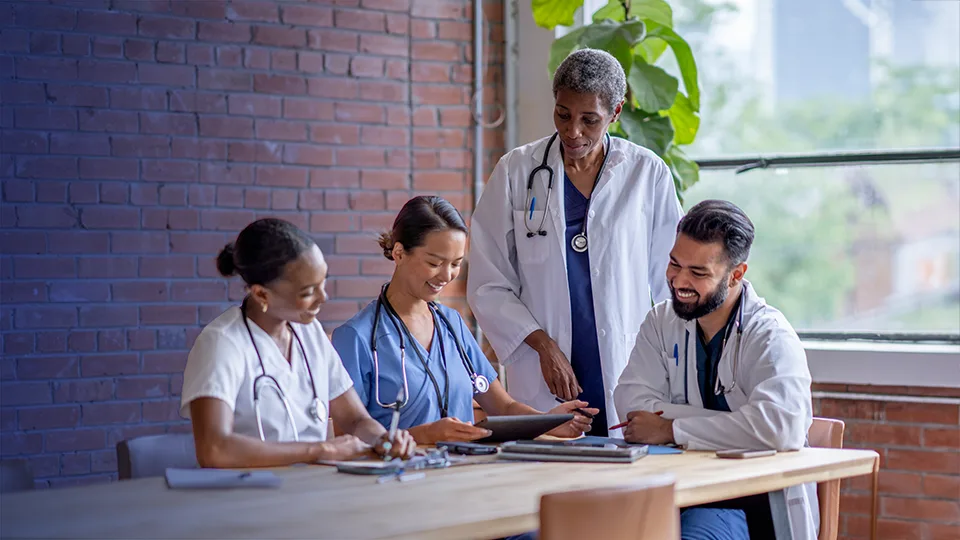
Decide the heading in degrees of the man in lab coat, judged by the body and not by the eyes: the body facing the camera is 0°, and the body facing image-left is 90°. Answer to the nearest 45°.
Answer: approximately 45°

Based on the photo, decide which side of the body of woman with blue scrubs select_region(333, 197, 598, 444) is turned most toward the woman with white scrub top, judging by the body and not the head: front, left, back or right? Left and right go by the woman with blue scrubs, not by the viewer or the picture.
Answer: right

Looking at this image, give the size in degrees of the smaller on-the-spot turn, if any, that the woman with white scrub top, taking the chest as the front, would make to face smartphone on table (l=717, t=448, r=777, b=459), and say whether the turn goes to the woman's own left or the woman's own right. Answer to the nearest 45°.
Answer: approximately 45° to the woman's own left

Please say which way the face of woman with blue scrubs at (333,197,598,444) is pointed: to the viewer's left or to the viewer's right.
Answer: to the viewer's right

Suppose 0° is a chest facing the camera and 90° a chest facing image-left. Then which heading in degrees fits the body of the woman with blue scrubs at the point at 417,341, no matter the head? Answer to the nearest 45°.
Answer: approximately 315°

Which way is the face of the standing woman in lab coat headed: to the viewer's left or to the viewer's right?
to the viewer's left

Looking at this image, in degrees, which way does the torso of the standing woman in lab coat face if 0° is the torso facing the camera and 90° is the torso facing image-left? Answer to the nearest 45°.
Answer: approximately 0°

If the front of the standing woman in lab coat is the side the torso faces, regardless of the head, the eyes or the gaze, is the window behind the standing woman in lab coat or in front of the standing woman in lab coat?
behind
